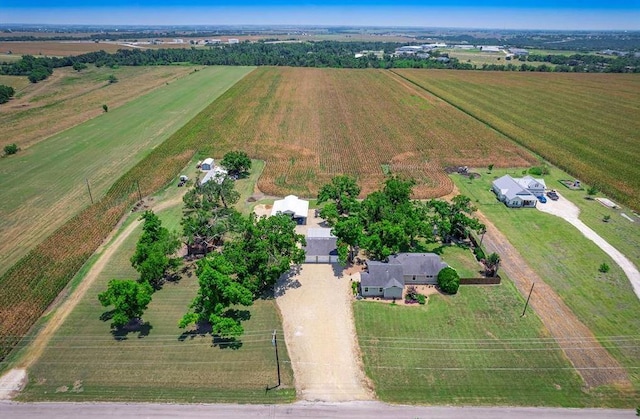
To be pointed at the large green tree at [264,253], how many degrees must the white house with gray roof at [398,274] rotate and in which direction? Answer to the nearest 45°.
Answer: approximately 90° to its right

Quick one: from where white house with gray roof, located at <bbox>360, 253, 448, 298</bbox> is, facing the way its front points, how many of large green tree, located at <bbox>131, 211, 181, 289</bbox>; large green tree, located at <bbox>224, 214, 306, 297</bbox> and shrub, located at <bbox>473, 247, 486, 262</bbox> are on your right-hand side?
2

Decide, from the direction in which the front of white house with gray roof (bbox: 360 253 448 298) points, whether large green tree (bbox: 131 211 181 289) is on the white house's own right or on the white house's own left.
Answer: on the white house's own right

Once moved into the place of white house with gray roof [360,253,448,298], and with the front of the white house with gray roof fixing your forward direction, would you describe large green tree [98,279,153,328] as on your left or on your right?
on your right

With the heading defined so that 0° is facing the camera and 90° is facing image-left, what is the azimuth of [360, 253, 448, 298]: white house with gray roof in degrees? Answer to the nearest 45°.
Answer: approximately 0°

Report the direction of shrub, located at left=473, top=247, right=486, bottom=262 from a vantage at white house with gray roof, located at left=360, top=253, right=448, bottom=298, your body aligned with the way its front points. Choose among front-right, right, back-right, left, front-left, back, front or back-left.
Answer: back-left

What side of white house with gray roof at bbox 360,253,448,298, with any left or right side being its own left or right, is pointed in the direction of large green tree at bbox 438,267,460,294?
left
